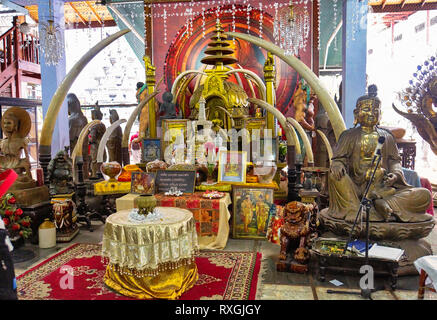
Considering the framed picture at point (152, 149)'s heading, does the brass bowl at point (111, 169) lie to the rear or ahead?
ahead

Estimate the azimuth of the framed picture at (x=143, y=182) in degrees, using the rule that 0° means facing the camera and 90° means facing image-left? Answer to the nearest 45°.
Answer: approximately 0°

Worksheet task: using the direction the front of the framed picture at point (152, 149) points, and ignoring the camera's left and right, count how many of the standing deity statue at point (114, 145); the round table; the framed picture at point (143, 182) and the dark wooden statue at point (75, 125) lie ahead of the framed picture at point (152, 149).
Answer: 2

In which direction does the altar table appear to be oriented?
toward the camera

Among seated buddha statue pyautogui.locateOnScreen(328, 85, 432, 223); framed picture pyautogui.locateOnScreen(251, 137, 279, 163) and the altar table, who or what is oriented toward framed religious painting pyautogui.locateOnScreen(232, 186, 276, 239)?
the framed picture

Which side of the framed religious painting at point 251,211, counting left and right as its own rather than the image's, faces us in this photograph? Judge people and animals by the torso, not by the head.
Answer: front

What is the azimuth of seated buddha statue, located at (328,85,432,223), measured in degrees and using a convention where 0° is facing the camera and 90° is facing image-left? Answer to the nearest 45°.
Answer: approximately 0°

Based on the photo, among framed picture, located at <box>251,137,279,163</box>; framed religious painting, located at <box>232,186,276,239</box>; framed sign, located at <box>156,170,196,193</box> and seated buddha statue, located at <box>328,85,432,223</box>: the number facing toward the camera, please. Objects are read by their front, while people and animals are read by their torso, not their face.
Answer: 4

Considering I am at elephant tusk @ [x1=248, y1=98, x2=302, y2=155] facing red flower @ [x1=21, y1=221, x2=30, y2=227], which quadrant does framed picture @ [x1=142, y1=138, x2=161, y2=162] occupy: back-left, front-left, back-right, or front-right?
front-right

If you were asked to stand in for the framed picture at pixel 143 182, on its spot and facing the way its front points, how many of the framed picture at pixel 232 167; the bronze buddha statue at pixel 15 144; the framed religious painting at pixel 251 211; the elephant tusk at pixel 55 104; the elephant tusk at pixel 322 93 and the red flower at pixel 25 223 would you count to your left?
3

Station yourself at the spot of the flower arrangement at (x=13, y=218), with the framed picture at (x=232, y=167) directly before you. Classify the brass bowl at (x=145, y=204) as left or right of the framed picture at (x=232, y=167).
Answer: right

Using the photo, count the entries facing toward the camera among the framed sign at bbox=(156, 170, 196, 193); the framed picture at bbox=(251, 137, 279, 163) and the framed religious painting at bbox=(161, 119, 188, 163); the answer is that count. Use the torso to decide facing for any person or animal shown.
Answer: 3

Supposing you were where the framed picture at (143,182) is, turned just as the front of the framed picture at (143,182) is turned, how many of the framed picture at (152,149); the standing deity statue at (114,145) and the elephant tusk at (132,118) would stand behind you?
3
